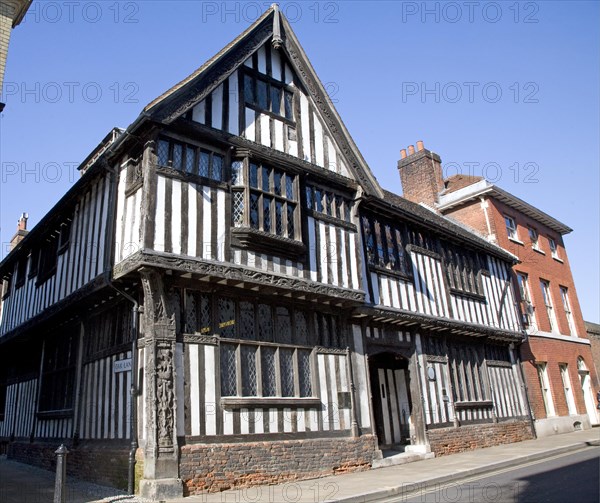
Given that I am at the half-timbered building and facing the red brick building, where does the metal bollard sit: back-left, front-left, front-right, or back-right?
back-right

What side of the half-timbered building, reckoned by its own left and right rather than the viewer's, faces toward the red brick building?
left

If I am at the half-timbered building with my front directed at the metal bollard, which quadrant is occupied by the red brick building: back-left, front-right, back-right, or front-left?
back-left

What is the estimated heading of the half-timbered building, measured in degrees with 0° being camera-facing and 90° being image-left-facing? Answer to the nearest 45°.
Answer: approximately 315°

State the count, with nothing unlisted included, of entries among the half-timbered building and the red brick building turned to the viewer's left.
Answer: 0

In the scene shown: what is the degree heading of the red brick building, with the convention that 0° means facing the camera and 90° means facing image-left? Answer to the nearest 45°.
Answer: approximately 315°

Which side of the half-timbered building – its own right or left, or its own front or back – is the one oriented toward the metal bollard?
right

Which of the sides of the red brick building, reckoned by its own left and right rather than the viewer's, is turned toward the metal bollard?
right
